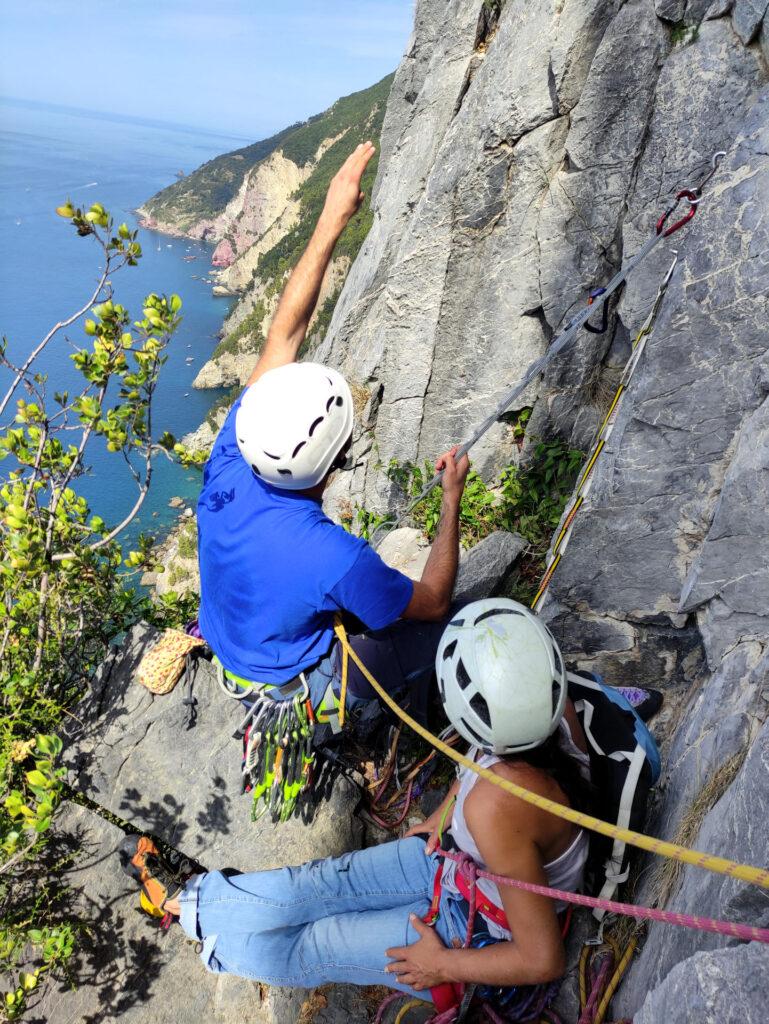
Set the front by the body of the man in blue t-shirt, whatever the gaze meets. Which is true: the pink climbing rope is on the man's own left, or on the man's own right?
on the man's own right

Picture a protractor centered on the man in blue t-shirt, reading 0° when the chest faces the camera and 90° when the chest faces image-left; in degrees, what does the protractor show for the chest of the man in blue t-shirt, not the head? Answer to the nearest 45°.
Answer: approximately 225°

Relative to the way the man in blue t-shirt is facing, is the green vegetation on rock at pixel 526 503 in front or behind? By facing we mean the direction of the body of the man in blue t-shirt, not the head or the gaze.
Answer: in front

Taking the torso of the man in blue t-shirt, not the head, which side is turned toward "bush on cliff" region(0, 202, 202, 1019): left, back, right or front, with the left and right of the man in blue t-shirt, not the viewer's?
left

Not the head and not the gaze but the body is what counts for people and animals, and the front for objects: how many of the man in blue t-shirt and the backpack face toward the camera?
0

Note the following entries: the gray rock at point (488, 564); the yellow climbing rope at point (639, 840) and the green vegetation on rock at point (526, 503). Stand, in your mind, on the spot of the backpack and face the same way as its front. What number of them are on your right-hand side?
1
